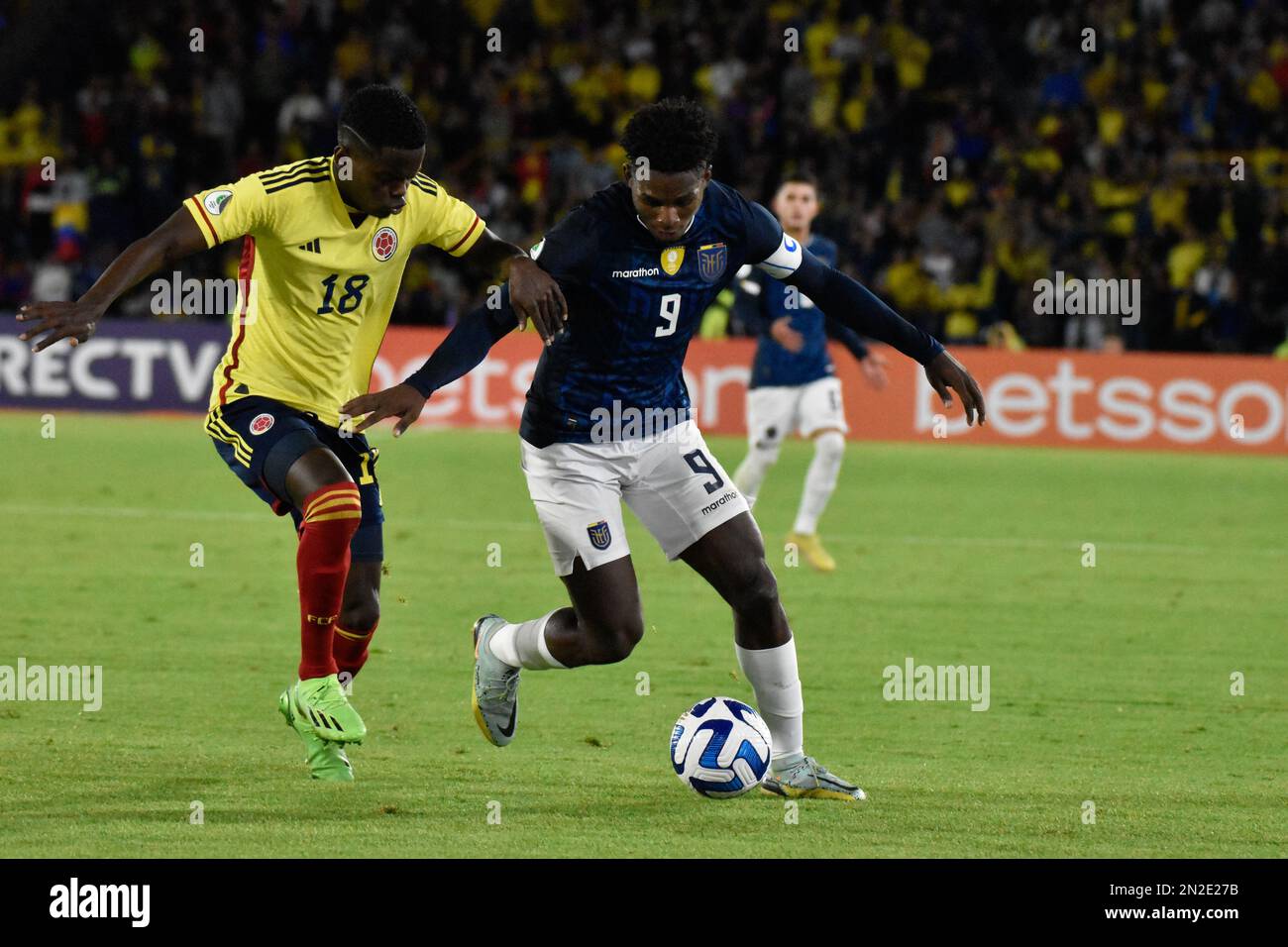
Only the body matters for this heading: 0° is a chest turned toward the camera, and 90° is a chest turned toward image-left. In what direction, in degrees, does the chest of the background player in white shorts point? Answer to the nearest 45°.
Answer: approximately 0°

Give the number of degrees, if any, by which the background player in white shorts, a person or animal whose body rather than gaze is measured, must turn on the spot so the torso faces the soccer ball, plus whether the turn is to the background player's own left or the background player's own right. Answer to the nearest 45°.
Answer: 0° — they already face it
